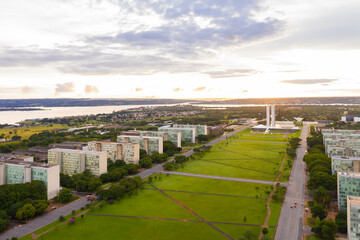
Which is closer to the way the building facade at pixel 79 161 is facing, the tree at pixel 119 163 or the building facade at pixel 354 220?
the building facade

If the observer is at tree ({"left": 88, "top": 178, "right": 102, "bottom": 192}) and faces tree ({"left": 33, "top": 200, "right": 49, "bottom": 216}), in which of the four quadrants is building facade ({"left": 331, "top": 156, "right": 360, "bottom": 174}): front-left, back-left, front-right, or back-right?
back-left

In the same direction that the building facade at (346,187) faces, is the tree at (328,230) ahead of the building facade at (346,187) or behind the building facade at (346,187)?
ahead

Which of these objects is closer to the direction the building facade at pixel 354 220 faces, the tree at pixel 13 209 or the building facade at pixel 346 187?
the tree

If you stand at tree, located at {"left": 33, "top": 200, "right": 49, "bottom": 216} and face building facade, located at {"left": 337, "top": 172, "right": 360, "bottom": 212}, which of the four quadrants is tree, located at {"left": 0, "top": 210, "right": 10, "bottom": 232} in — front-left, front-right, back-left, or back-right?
back-right
